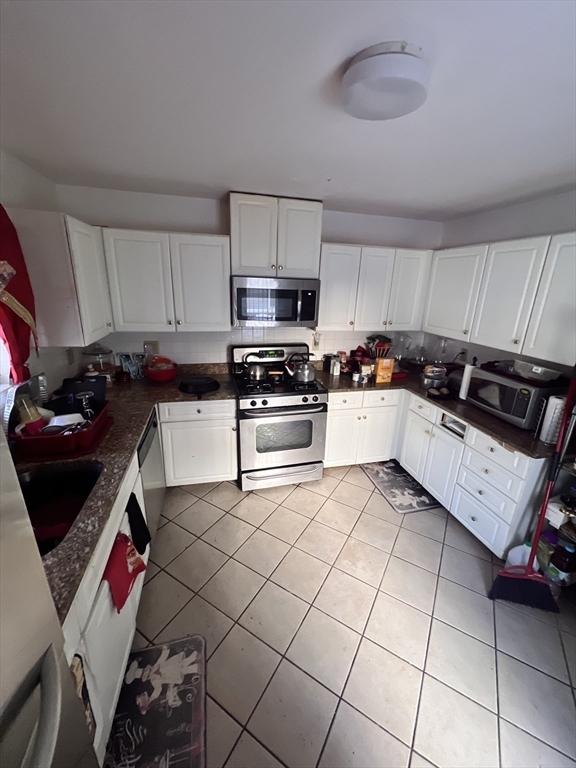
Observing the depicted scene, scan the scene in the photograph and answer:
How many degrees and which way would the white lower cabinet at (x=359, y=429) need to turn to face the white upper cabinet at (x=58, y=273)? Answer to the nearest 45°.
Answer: approximately 45° to its right

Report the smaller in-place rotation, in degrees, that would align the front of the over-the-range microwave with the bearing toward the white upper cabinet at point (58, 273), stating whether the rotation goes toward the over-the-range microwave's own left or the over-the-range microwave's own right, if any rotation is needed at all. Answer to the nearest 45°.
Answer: approximately 45° to the over-the-range microwave's own right

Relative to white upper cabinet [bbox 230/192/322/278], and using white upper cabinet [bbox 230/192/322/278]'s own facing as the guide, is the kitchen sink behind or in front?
in front

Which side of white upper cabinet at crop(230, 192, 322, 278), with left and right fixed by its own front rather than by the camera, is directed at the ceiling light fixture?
front

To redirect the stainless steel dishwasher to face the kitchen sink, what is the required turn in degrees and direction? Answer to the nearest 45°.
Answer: approximately 135° to its right

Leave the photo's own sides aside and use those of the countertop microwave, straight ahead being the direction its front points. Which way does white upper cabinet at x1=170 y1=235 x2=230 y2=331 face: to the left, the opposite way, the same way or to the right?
to the left

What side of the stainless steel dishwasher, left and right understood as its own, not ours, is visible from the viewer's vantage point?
right

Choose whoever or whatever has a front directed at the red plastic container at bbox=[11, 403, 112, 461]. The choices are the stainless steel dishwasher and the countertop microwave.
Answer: the countertop microwave

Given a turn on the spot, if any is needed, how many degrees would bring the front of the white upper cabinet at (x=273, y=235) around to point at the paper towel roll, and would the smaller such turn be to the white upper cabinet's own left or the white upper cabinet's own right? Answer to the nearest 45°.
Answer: approximately 90° to the white upper cabinet's own left

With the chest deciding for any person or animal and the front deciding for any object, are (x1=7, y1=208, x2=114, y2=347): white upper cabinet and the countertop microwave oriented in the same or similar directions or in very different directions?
very different directions

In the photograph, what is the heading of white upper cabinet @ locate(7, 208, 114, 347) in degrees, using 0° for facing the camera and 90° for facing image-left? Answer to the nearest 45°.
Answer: approximately 315°

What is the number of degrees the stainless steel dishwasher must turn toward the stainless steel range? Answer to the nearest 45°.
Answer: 0° — it already faces it

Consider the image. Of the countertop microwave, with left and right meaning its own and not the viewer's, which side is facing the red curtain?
front

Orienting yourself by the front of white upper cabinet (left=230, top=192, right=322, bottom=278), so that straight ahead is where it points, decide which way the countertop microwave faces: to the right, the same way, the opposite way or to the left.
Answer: to the right

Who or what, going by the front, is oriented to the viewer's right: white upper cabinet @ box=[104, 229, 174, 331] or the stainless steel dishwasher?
the stainless steel dishwasher
